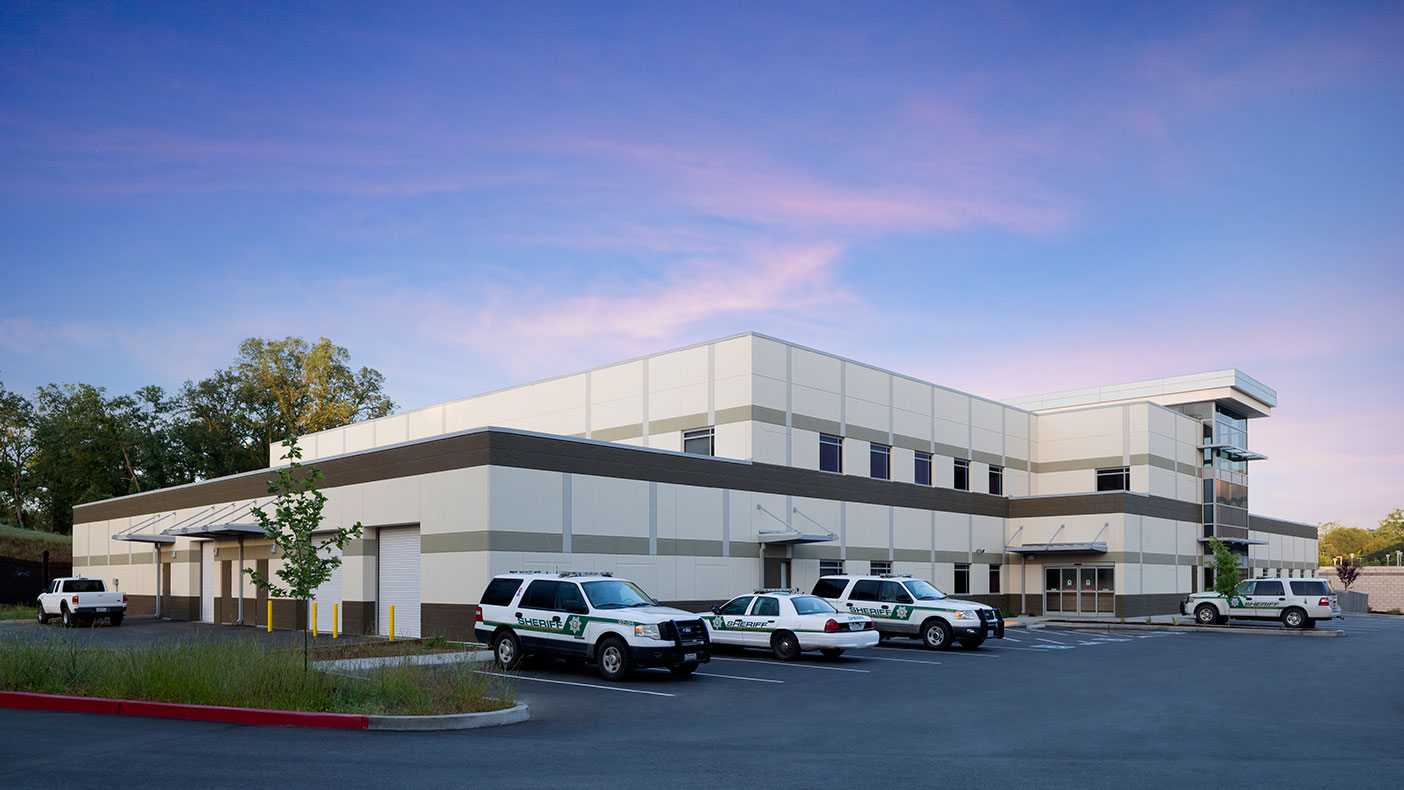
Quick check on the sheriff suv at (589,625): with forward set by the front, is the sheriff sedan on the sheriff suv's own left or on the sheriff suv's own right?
on the sheriff suv's own left

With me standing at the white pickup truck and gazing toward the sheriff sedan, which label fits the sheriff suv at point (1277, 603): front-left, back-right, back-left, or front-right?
front-left

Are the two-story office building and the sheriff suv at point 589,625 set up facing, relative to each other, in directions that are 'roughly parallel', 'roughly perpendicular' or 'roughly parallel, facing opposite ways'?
roughly parallel

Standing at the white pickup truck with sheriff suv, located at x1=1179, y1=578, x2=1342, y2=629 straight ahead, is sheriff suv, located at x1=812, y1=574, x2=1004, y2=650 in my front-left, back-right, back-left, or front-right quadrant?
front-right

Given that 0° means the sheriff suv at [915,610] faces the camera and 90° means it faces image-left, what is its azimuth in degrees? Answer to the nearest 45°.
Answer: approximately 315°

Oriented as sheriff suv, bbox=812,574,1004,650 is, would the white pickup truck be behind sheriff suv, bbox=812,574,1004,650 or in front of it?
behind

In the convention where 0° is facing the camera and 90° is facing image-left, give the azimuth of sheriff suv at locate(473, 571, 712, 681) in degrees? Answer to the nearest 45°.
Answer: approximately 315°
